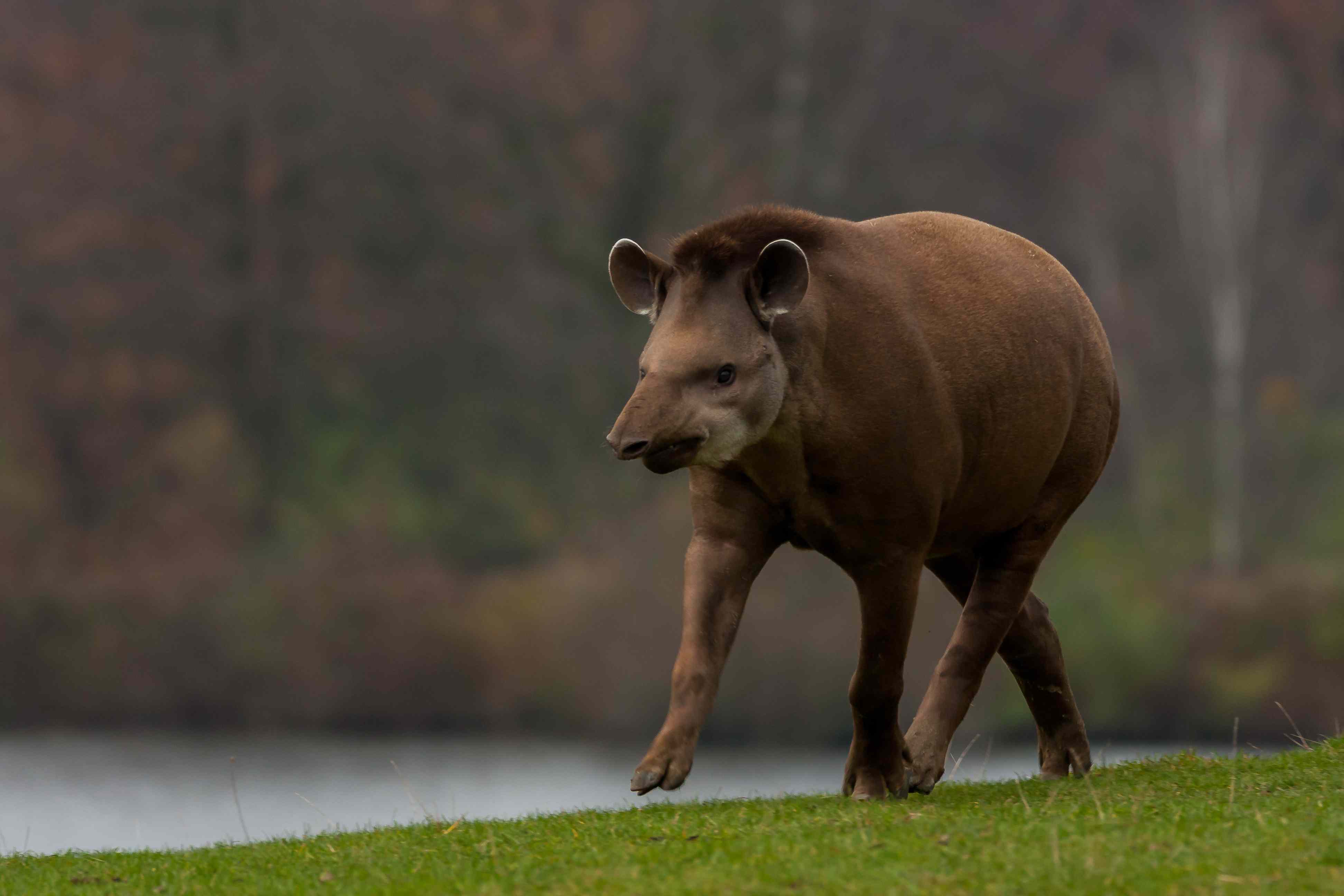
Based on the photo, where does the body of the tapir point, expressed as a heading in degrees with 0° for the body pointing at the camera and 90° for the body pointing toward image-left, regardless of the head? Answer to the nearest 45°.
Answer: approximately 45°
